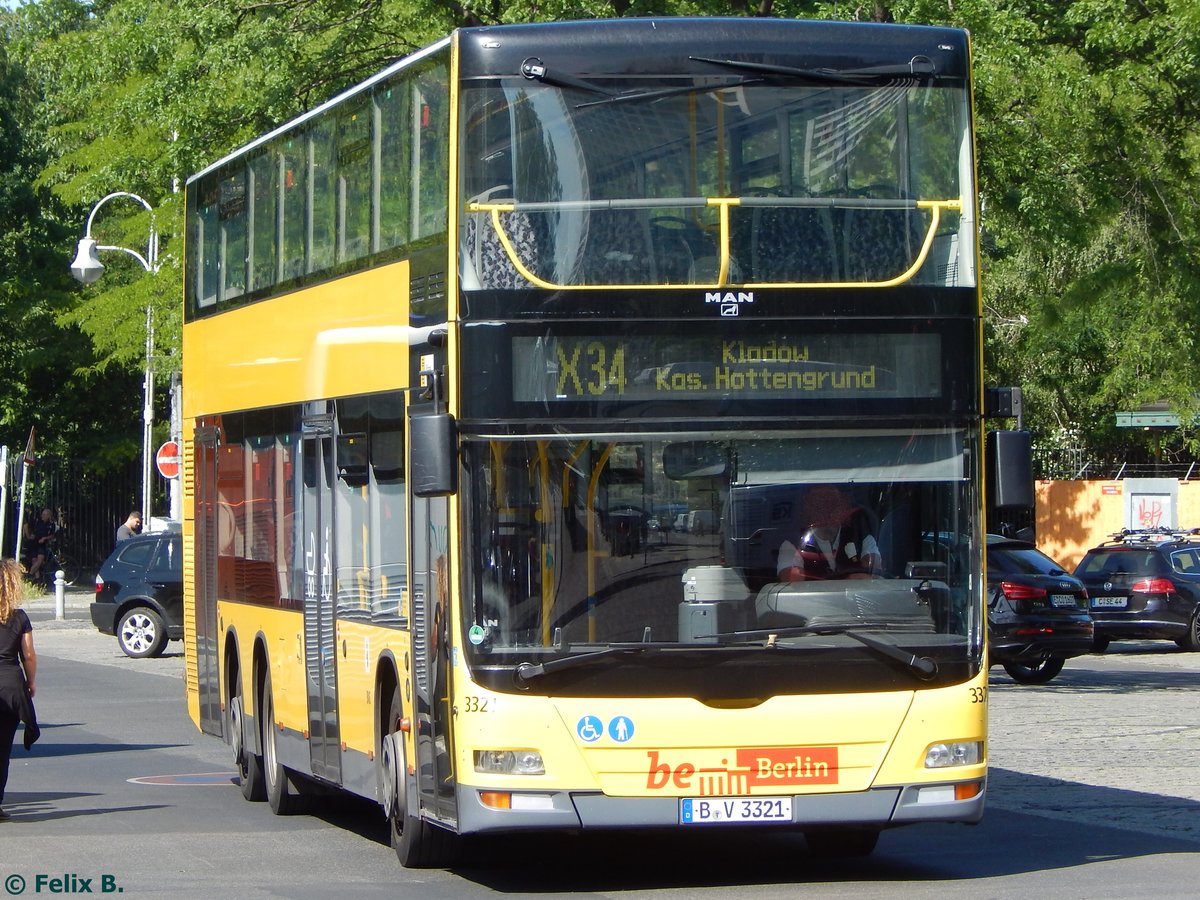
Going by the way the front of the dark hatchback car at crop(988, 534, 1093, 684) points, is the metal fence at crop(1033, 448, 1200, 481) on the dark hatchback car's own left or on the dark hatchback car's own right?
on the dark hatchback car's own right

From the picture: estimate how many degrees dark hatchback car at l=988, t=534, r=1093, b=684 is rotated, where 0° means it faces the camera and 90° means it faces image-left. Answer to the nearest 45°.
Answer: approximately 135°

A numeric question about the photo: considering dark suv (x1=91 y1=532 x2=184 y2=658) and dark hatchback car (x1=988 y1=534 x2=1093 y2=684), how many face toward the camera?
0

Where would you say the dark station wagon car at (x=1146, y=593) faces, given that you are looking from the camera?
facing away from the viewer and to the right of the viewer

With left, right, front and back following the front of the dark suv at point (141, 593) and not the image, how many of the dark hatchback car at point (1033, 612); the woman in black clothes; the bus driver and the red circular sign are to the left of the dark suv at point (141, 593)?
1

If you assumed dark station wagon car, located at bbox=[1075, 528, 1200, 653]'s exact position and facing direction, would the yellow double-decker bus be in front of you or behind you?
behind

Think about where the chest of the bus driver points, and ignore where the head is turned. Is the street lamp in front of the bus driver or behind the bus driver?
behind

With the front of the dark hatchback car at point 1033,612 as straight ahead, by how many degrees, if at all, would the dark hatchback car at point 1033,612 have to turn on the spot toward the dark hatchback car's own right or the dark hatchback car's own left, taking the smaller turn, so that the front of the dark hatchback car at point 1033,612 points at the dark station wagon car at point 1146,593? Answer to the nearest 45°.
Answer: approximately 45° to the dark hatchback car's own right

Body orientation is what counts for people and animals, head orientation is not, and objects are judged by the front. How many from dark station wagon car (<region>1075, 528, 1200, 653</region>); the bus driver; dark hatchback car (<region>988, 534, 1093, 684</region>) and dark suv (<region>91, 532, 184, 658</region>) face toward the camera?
1
